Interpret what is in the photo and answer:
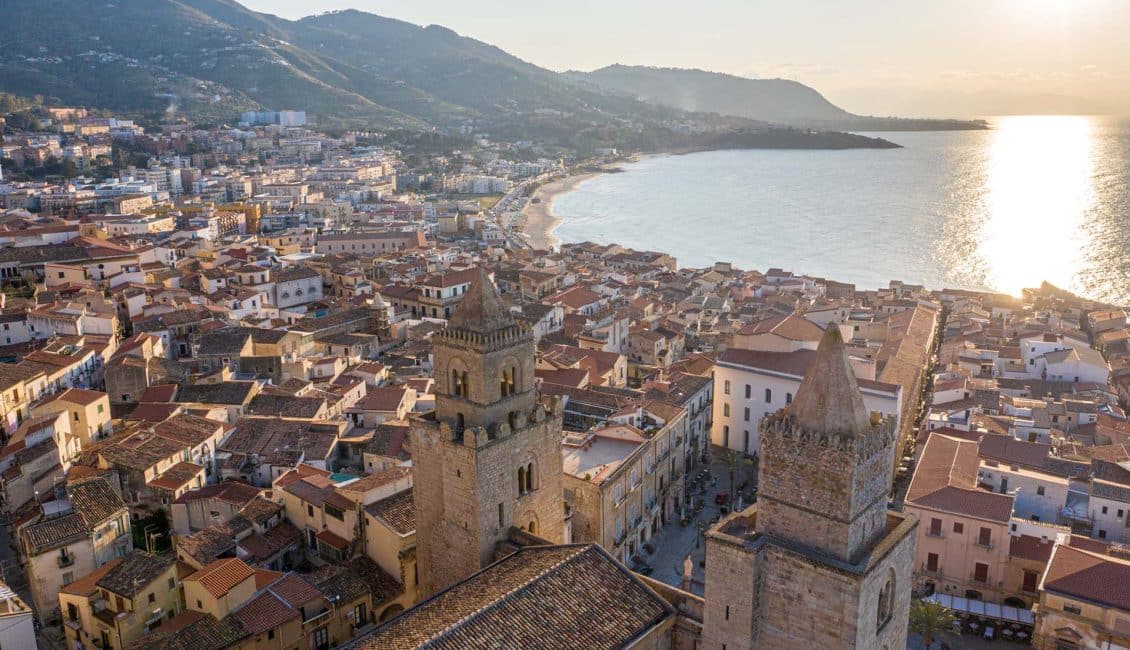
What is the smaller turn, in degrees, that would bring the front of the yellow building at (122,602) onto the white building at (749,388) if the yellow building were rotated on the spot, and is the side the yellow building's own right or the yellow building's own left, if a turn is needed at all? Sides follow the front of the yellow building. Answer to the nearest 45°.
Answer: approximately 135° to the yellow building's own left

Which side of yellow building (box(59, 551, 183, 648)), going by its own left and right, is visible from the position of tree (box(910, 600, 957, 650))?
left

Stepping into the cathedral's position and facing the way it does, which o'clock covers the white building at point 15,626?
The white building is roughly at 8 o'clock from the cathedral.

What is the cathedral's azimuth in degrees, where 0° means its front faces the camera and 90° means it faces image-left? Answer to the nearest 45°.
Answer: approximately 225°

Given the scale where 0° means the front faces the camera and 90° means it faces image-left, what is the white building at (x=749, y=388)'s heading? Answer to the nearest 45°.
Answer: approximately 45°

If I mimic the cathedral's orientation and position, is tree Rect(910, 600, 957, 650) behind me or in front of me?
in front

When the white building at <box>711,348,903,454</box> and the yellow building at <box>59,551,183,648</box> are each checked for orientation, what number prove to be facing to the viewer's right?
0

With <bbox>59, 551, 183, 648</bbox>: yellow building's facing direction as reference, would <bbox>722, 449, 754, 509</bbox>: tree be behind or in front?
behind

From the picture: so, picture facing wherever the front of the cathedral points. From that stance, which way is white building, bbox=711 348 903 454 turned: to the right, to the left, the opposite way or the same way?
the opposite way
